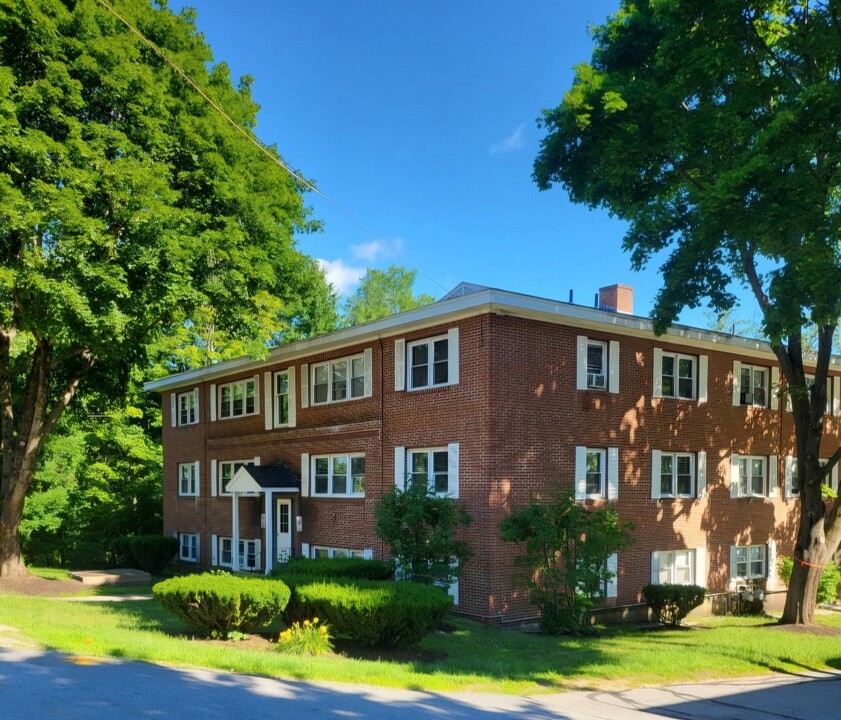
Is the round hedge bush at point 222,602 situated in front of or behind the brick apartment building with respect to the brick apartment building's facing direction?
in front

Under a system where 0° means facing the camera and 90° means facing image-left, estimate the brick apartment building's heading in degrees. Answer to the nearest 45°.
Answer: approximately 45°

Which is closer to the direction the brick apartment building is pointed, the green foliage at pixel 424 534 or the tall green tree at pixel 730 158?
the green foliage
